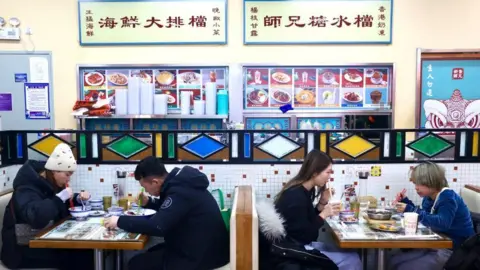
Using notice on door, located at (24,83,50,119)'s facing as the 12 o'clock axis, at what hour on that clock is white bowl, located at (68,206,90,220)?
The white bowl is roughly at 12 o'clock from the notice on door.

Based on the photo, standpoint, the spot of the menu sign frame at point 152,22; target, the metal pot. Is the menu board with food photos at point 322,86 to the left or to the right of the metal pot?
left

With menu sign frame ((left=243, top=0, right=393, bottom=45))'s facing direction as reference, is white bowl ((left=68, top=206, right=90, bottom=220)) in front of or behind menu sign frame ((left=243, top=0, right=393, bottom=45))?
in front

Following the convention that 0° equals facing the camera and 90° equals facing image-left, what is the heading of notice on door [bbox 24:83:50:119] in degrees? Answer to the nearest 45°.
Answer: approximately 0°

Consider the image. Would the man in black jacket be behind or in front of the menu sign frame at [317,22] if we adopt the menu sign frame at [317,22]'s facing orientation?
in front

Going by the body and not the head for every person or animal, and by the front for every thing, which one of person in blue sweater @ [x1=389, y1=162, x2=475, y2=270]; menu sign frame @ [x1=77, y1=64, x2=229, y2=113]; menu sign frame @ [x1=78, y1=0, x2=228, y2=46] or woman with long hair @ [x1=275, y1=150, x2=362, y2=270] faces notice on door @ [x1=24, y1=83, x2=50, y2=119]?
the person in blue sweater

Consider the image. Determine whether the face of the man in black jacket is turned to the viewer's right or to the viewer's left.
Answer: to the viewer's left

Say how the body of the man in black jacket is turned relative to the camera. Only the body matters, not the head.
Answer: to the viewer's left

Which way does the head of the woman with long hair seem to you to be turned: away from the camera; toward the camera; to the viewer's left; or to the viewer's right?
to the viewer's right

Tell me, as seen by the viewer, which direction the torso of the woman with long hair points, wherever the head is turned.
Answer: to the viewer's right

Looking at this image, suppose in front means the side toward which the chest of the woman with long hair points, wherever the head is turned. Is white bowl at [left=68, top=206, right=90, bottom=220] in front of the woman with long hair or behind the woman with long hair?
behind

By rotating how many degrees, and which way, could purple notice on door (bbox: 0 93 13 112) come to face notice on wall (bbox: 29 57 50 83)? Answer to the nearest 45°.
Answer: approximately 45° to its left

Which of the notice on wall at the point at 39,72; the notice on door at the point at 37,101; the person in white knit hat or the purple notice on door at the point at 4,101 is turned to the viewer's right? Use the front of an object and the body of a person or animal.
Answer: the person in white knit hat
